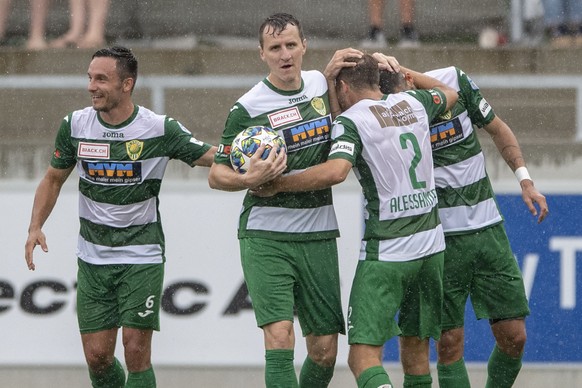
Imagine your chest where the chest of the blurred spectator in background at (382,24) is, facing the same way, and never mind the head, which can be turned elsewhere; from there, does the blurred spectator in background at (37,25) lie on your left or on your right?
on your right

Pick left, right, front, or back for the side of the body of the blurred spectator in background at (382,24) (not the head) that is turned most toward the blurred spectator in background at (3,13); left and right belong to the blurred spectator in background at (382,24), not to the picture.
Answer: right

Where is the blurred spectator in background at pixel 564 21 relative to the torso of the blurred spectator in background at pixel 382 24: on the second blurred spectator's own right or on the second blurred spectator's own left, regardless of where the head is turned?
on the second blurred spectator's own left

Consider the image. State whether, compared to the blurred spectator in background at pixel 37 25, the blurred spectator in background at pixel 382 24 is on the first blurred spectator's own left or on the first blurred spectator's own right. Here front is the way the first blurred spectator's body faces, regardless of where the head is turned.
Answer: on the first blurred spectator's own left

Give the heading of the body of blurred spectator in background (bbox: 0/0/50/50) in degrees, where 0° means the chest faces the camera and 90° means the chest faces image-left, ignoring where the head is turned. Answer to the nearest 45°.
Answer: approximately 0°

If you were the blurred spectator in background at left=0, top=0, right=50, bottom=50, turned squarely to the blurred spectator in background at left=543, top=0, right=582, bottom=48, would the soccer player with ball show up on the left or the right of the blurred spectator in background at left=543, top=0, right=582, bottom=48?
right

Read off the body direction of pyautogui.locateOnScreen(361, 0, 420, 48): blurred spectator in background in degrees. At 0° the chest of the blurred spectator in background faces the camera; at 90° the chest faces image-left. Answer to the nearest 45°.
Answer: approximately 0°

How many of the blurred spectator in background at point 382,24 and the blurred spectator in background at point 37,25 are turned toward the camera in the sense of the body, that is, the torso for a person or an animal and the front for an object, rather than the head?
2
